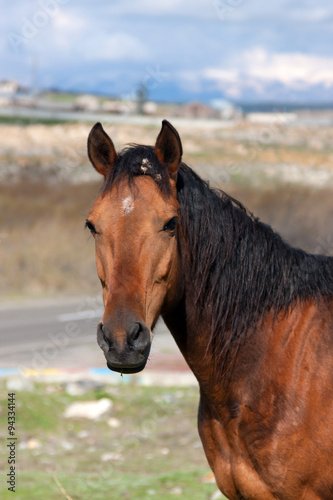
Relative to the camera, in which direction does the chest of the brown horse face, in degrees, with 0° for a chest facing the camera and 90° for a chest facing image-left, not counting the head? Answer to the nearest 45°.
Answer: approximately 45°
